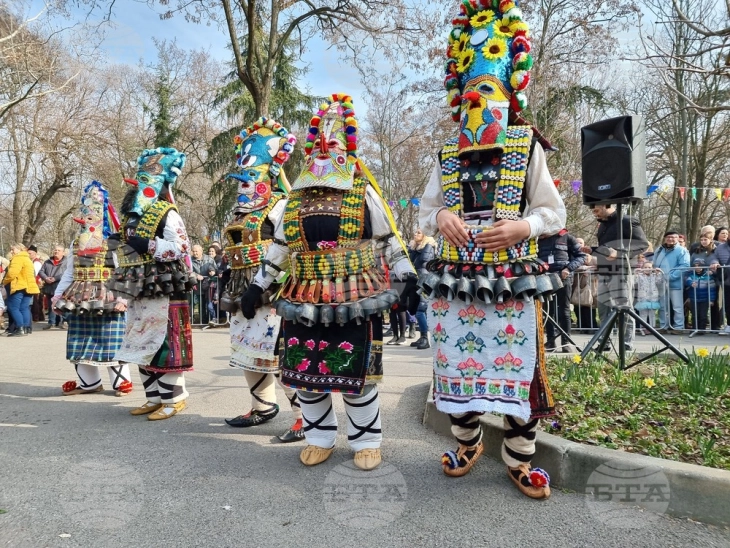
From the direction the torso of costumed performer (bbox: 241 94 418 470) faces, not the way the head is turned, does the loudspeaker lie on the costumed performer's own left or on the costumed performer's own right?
on the costumed performer's own left

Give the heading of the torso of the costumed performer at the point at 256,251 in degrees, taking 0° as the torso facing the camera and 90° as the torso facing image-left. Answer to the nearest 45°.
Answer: approximately 45°

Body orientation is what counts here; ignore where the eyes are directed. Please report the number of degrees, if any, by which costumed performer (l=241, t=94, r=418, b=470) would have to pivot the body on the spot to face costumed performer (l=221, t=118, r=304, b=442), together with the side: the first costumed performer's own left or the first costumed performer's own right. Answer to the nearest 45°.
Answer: approximately 135° to the first costumed performer's own right

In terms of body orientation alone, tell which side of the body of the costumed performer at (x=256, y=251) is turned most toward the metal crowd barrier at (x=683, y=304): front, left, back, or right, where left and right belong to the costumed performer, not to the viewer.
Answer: back

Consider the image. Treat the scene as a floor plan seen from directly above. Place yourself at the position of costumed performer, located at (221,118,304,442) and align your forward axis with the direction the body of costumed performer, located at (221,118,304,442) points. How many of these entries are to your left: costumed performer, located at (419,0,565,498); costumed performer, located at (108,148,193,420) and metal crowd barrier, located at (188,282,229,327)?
1

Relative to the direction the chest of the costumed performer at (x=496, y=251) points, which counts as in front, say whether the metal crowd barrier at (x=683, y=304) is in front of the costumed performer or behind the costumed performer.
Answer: behind

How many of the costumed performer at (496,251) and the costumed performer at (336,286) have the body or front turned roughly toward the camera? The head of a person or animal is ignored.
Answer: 2
